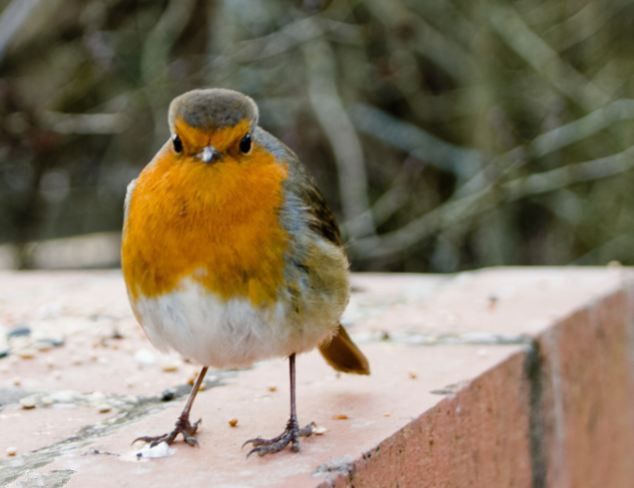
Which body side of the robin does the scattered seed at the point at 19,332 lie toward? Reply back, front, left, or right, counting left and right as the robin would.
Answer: right

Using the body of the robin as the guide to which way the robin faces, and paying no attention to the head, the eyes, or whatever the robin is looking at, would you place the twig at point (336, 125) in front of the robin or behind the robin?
behind

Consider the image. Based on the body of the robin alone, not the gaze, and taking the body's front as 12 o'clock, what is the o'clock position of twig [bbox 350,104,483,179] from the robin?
The twig is roughly at 5 o'clock from the robin.

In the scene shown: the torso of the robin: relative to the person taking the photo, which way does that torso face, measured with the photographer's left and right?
facing the viewer and to the left of the viewer

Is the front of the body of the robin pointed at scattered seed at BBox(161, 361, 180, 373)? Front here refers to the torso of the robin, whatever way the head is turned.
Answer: no

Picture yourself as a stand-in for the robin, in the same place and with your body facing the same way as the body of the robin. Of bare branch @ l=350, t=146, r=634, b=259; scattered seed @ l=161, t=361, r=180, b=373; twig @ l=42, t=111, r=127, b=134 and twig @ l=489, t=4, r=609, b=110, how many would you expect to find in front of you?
0

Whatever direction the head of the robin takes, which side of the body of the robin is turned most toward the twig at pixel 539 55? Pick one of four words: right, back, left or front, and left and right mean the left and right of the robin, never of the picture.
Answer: back

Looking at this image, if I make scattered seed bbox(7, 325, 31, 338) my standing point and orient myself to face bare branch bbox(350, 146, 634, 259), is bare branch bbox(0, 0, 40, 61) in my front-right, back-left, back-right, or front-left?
front-left

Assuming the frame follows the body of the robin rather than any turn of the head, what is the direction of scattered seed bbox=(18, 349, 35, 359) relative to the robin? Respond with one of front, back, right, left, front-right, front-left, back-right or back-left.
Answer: right

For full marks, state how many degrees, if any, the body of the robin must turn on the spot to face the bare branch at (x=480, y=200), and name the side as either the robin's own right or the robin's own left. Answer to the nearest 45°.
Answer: approximately 135° to the robin's own right

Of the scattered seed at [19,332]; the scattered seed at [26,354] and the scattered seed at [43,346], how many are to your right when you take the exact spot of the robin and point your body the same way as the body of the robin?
3
